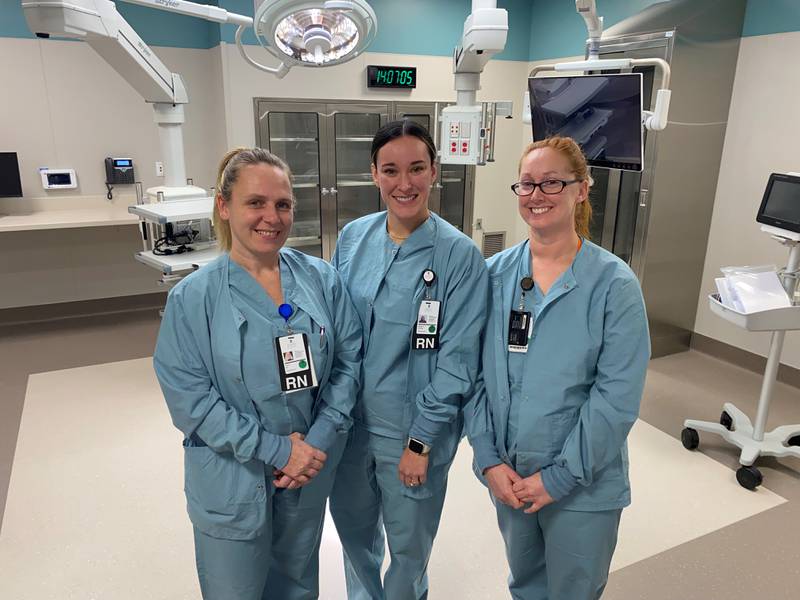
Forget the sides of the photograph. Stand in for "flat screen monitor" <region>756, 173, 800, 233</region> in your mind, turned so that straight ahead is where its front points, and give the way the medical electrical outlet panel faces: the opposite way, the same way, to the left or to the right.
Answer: to the left

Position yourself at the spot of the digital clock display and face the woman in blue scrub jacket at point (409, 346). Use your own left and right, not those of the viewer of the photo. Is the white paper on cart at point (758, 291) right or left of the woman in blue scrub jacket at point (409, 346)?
left

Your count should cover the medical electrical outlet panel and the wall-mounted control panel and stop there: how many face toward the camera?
2

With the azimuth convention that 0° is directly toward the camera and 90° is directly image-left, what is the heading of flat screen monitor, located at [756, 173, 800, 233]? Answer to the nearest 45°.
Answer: approximately 45°

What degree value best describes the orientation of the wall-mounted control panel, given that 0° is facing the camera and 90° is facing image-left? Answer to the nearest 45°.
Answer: approximately 0°

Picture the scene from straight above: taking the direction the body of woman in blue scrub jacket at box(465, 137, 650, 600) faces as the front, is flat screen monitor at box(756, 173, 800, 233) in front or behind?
behind
